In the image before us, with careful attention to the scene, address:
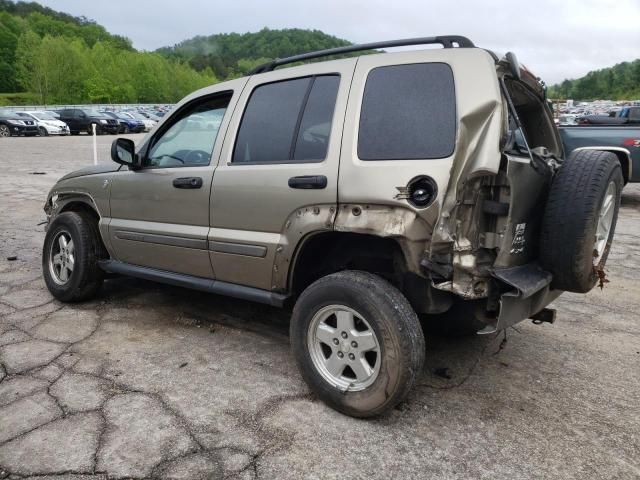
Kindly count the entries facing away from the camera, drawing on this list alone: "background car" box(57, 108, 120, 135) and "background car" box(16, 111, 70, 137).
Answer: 0

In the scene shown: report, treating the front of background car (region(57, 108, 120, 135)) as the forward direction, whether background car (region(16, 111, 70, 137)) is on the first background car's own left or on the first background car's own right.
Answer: on the first background car's own right

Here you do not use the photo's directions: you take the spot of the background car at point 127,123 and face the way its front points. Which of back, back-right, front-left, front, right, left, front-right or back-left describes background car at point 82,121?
right

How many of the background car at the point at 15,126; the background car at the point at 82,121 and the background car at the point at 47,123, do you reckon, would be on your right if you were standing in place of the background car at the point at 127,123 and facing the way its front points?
3

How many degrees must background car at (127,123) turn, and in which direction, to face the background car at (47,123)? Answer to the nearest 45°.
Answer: approximately 90° to its right

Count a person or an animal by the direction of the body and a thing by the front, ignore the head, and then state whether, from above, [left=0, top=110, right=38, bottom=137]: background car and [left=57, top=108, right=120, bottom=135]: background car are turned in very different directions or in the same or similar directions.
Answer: same or similar directions

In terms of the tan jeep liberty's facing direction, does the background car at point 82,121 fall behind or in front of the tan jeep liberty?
in front

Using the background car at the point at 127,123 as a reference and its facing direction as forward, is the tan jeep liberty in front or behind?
in front

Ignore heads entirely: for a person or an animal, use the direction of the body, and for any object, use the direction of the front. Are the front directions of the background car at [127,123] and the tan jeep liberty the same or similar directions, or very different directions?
very different directions

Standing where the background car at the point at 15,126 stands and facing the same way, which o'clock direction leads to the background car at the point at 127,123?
the background car at the point at 127,123 is roughly at 9 o'clock from the background car at the point at 15,126.

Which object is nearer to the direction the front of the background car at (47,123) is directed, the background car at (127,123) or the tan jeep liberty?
the tan jeep liberty

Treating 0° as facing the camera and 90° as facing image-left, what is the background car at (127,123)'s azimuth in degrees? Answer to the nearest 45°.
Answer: approximately 315°

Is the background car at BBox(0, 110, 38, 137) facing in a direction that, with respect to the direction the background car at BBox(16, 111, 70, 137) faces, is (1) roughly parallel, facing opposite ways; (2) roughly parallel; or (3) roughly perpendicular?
roughly parallel

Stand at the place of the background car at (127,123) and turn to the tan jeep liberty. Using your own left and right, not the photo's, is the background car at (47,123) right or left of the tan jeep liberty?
right

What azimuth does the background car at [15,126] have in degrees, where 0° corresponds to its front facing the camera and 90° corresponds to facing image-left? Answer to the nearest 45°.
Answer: approximately 315°

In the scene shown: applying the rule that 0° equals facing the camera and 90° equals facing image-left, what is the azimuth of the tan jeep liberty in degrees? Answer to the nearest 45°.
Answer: approximately 135°

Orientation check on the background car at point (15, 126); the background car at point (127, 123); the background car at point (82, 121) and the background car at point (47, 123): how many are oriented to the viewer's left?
0
